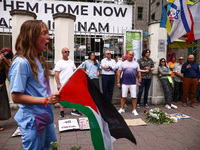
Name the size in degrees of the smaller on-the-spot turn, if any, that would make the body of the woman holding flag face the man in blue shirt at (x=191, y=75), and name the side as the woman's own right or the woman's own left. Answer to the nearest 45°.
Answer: approximately 45° to the woman's own left

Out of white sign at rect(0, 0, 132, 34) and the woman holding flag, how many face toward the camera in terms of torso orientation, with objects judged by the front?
1

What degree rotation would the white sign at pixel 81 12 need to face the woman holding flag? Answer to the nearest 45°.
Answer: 0° — it already faces them

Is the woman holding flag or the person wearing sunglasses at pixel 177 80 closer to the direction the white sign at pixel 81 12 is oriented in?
the woman holding flag

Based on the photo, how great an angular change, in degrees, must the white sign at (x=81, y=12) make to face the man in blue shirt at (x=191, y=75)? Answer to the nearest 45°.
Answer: approximately 45° to its left

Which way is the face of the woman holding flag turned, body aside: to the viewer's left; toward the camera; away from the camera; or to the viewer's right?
to the viewer's right

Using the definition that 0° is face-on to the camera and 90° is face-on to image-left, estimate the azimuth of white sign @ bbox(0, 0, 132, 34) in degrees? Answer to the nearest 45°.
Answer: approximately 0°

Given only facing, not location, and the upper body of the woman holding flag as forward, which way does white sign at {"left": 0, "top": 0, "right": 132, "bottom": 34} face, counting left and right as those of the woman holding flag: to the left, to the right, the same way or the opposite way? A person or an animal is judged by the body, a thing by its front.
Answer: to the right

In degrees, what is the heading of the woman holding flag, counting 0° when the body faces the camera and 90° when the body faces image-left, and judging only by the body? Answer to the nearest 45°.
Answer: approximately 270°
